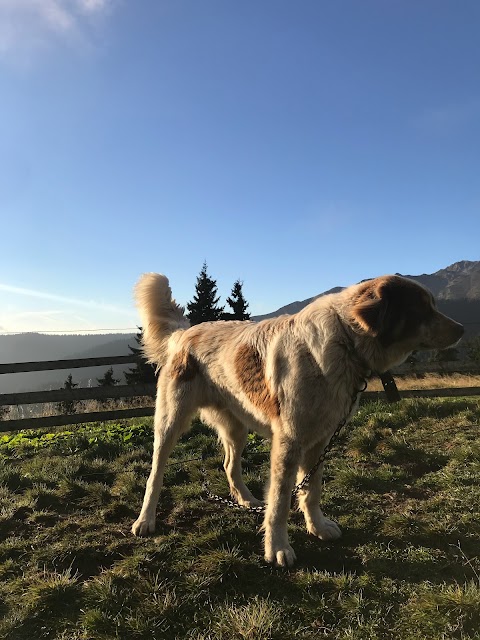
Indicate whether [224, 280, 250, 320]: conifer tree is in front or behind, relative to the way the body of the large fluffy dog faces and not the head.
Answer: behind

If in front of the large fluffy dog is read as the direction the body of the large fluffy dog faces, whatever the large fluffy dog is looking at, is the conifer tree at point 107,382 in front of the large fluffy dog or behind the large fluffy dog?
behind

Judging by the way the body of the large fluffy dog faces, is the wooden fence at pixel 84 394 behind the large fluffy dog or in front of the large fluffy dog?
behind

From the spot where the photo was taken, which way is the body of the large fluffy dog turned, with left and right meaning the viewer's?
facing the viewer and to the right of the viewer

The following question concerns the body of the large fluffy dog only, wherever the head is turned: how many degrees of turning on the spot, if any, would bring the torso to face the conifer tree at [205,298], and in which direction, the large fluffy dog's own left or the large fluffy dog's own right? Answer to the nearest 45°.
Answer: approximately 135° to the large fluffy dog's own left

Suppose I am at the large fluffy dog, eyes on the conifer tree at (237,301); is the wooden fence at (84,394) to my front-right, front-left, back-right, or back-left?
front-left
